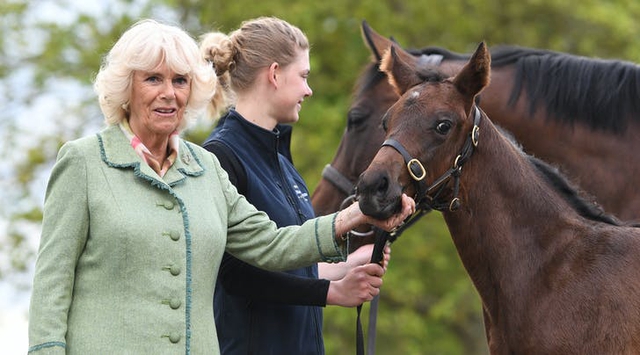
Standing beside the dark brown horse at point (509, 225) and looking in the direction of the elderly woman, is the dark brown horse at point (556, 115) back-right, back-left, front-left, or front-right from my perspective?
back-right

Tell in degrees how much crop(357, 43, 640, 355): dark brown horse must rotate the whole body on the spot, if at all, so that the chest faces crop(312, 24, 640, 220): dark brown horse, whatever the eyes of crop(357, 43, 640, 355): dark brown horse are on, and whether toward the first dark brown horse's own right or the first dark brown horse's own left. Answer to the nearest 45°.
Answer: approximately 135° to the first dark brown horse's own right

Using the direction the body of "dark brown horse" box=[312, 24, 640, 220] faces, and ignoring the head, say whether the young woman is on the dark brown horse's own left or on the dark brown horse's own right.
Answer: on the dark brown horse's own left

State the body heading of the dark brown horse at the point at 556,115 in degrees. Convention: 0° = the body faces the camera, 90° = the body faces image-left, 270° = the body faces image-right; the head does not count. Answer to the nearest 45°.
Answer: approximately 90°

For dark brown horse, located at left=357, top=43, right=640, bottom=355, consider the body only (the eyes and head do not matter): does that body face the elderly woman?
yes

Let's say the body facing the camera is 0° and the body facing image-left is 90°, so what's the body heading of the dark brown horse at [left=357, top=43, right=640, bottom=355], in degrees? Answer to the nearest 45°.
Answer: approximately 45°

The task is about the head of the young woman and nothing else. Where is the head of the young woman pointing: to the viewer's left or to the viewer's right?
to the viewer's right

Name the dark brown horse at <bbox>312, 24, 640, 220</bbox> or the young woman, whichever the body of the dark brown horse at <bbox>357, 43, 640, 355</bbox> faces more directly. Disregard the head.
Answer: the young woman

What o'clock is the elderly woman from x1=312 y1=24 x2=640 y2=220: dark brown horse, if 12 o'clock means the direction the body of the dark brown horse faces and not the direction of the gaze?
The elderly woman is roughly at 10 o'clock from the dark brown horse.

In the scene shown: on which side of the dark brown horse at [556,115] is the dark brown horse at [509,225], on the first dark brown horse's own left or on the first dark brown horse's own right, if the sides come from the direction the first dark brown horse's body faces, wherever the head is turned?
on the first dark brown horse's own left
